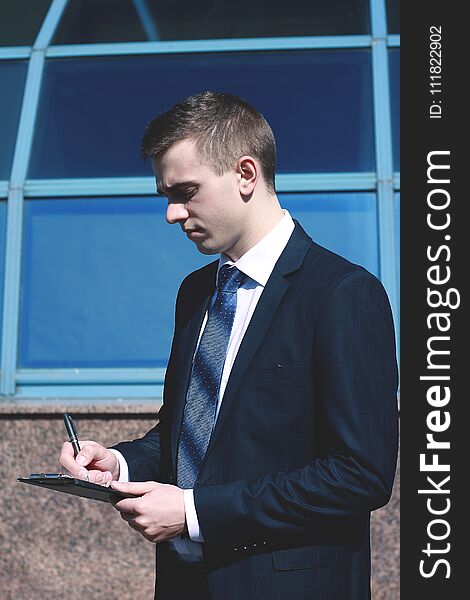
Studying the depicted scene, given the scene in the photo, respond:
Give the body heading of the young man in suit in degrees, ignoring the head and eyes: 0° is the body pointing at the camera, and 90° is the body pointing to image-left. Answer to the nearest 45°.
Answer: approximately 45°
